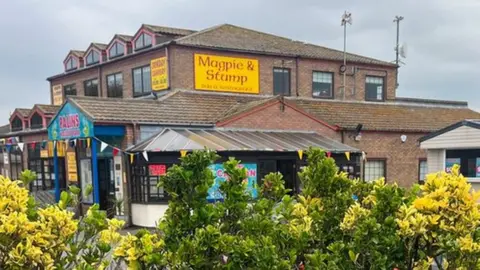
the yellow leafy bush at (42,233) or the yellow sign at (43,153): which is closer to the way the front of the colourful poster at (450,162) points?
the yellow leafy bush

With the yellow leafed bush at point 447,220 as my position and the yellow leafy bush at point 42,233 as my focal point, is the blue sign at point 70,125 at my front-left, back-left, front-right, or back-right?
front-right

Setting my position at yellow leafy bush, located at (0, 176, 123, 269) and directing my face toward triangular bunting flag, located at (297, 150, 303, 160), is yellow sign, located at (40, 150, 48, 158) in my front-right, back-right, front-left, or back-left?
front-left

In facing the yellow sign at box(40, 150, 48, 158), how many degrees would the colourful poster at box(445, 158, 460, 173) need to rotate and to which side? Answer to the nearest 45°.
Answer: approximately 90° to its right

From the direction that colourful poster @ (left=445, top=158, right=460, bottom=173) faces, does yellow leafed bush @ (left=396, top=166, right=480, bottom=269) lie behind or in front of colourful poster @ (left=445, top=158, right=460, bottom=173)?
in front

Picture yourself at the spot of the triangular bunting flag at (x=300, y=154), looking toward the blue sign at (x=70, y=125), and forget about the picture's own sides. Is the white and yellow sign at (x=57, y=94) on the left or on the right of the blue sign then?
right

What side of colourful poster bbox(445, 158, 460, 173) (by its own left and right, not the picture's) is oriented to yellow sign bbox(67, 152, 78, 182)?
right

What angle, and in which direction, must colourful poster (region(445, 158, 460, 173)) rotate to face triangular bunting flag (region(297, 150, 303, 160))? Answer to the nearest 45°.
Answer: approximately 45° to its right

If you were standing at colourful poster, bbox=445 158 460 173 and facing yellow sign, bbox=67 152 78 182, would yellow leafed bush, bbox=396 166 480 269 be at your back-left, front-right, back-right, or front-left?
front-left

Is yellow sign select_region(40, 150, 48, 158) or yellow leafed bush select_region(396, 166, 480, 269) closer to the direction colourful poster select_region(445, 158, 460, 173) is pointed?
the yellow leafed bush

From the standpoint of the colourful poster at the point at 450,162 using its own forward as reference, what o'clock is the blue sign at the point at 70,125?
The blue sign is roughly at 2 o'clock from the colourful poster.

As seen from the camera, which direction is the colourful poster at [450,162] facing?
toward the camera

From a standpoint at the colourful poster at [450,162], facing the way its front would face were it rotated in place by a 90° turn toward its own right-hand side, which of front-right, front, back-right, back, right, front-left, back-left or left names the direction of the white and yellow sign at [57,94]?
front
